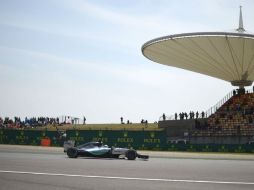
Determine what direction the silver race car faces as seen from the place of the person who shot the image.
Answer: facing to the right of the viewer

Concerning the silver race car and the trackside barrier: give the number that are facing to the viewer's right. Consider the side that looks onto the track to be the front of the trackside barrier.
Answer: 1

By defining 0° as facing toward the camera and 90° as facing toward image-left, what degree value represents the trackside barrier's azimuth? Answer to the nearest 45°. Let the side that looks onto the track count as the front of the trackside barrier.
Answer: approximately 0°

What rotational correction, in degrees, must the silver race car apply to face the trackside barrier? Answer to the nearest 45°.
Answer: approximately 90° to its left

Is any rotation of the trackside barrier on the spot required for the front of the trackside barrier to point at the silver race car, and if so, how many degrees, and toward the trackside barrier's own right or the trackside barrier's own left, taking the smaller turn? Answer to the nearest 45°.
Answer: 0° — it already faces it

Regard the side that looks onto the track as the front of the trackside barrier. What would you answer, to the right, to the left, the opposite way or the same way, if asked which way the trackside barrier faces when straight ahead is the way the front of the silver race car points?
to the right
